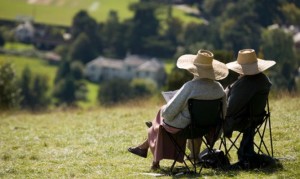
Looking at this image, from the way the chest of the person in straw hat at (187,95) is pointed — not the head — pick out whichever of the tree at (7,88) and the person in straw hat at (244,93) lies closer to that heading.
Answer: the tree

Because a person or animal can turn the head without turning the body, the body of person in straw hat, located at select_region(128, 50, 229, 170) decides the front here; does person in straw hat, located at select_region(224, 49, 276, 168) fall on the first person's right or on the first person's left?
on the first person's right

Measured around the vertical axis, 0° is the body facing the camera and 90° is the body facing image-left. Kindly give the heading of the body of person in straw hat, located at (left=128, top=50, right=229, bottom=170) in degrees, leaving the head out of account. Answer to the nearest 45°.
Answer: approximately 135°

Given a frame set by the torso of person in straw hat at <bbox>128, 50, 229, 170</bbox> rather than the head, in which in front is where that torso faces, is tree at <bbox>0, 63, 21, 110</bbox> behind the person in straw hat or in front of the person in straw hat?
in front

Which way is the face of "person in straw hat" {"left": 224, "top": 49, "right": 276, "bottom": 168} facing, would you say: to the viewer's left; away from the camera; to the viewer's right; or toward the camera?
away from the camera
